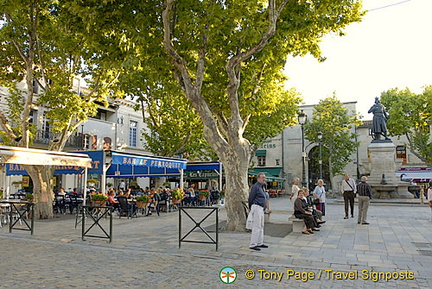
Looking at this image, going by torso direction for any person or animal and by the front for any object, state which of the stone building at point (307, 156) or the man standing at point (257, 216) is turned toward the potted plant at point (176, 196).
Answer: the stone building

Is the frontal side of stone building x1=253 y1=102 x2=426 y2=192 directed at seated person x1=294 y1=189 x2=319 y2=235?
yes

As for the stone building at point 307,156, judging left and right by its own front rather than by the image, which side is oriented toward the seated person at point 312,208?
front

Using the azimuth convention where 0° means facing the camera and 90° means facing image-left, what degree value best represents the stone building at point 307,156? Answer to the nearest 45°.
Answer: approximately 0°

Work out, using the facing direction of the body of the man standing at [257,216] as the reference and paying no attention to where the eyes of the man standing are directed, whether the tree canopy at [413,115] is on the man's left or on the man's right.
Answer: on the man's left

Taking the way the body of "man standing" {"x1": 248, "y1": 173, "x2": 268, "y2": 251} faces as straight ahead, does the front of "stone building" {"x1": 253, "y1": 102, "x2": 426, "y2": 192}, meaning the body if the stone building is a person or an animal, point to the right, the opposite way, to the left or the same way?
to the right

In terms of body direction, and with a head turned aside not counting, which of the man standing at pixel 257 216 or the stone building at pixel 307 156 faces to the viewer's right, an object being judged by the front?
the man standing

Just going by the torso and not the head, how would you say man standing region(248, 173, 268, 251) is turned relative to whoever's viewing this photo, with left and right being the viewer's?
facing to the right of the viewer

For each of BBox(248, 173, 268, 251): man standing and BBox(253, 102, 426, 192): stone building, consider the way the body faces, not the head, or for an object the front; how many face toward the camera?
1
